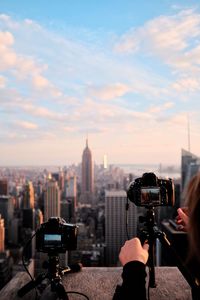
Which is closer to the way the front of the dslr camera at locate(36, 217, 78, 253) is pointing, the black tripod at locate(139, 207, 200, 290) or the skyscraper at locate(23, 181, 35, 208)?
the skyscraper

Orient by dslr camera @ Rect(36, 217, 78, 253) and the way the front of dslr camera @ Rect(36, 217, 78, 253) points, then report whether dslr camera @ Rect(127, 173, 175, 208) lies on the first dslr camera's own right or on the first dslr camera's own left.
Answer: on the first dslr camera's own right

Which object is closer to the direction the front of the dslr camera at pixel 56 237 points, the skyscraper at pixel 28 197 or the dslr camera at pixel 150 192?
the skyscraper

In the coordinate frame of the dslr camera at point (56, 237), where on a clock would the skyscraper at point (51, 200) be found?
The skyscraper is roughly at 12 o'clock from the dslr camera.

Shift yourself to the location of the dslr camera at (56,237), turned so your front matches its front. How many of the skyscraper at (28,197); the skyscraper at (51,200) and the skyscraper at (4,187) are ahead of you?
3

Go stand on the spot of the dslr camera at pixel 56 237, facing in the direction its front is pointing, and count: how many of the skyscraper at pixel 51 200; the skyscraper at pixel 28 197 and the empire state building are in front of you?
3

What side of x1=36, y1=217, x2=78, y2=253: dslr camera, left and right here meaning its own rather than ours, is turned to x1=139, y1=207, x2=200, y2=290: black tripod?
right

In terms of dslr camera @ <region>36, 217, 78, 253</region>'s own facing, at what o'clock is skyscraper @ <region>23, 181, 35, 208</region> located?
The skyscraper is roughly at 12 o'clock from the dslr camera.

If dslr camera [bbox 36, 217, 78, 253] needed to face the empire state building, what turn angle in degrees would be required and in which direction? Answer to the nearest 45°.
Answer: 0° — it already faces it

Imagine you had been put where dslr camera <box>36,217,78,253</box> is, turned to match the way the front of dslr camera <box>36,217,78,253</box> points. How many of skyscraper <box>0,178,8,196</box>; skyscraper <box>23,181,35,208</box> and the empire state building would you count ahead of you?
3

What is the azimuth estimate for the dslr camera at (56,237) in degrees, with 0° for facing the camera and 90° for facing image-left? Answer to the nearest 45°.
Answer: approximately 180°

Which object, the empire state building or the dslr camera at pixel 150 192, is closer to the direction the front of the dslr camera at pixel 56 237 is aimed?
the empire state building
